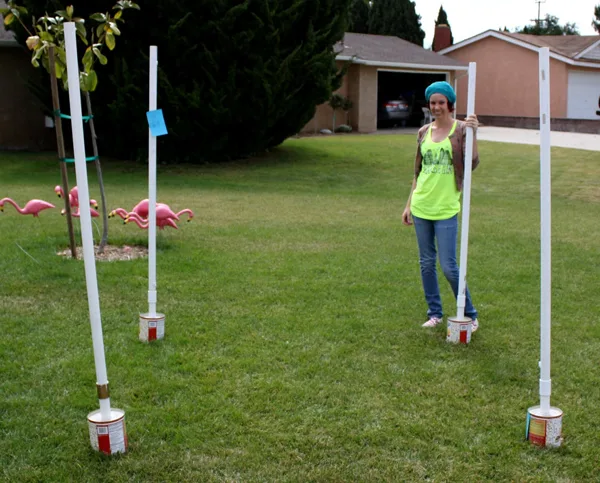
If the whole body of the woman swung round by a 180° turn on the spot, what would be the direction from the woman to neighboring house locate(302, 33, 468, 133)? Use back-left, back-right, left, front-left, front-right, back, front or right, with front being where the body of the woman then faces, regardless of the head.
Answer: front

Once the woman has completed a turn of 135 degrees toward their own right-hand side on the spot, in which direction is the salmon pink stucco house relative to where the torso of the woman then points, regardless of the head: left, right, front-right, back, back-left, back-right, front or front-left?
front-right

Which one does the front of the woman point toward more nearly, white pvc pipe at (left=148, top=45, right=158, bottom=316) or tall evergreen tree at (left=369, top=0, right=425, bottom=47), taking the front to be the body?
the white pvc pipe

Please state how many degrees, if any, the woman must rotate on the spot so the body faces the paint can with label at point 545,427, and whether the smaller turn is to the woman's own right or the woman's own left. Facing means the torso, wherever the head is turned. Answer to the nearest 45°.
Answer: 0° — they already face it

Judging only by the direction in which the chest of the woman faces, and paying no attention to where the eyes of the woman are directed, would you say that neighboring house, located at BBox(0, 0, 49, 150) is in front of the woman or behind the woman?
behind

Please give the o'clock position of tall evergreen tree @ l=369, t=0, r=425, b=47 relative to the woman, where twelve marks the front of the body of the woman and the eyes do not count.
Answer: The tall evergreen tree is roughly at 6 o'clock from the woman.

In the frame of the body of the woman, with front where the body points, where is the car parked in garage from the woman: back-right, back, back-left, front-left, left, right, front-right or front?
back

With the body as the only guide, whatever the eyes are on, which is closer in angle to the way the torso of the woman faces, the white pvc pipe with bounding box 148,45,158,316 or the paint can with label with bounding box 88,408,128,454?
the paint can with label

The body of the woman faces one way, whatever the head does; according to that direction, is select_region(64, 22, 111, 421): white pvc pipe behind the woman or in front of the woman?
in front

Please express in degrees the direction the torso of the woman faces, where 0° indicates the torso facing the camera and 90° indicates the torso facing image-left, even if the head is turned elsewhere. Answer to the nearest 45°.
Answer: approximately 0°

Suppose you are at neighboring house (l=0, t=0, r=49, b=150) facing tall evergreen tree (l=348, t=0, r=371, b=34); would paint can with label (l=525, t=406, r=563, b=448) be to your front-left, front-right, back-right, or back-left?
back-right

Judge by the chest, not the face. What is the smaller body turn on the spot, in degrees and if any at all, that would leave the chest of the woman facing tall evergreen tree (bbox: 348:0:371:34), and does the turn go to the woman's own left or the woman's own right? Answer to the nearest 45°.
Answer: approximately 180°

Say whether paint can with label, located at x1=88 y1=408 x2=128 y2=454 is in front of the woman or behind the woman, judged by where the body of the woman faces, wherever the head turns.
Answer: in front
